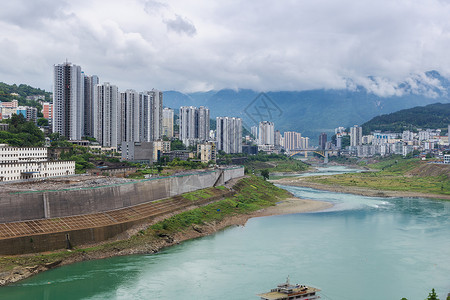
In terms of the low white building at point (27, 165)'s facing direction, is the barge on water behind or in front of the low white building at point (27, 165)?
in front
